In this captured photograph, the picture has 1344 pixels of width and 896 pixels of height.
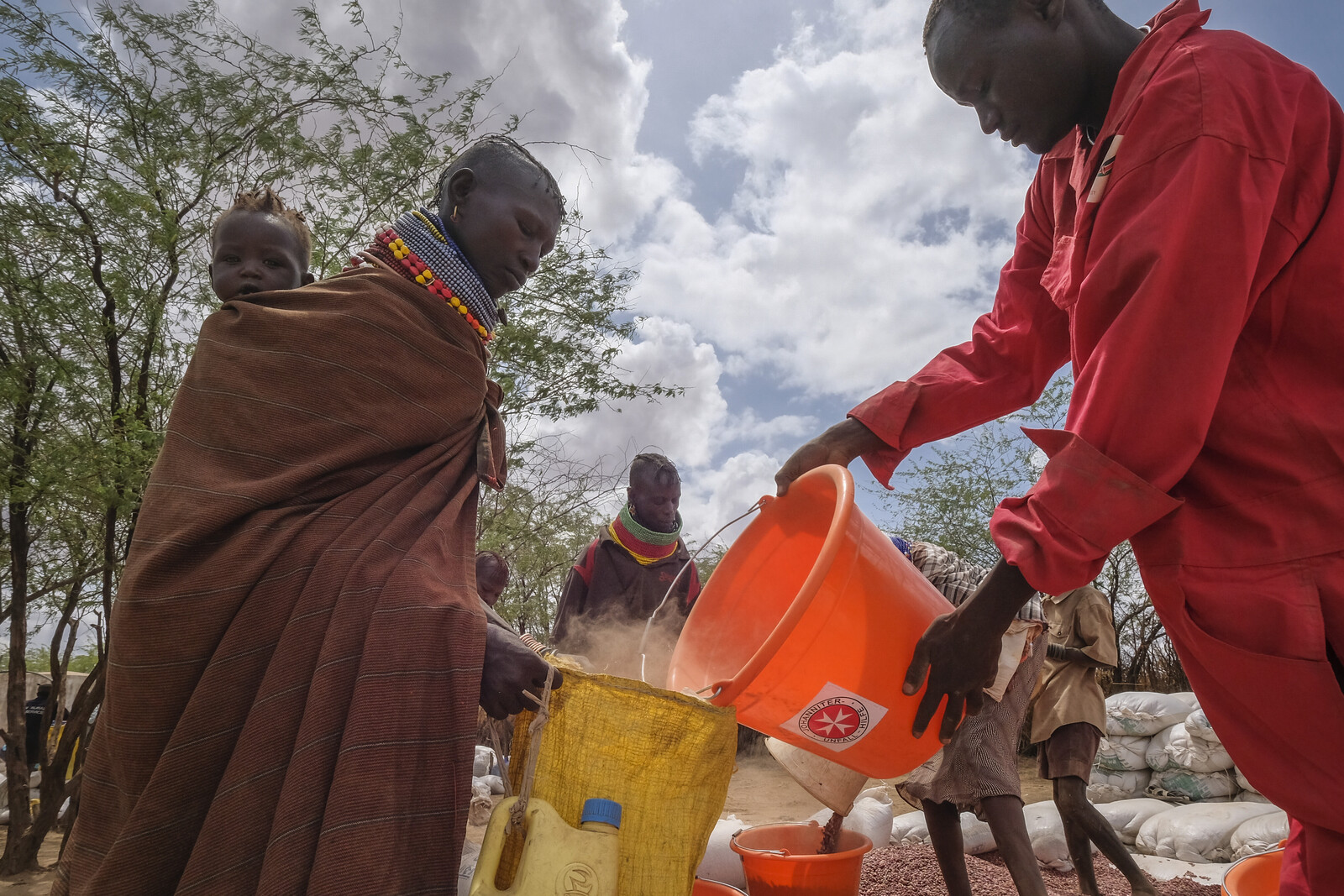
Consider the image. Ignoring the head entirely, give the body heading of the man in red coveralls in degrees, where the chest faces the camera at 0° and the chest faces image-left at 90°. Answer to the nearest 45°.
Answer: approximately 90°

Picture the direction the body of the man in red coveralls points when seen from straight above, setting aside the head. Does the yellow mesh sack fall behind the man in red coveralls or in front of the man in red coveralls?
in front

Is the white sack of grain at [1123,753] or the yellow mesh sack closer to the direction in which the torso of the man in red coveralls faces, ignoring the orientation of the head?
the yellow mesh sack

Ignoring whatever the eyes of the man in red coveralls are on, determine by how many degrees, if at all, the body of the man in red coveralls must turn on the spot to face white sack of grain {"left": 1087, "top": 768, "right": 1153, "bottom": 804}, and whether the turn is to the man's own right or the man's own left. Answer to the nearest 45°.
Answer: approximately 90° to the man's own right

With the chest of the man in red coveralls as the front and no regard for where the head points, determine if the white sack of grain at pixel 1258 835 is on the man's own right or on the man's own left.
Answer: on the man's own right

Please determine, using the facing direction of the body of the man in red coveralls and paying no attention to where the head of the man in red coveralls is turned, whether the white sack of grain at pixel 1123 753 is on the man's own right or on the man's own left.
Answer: on the man's own right

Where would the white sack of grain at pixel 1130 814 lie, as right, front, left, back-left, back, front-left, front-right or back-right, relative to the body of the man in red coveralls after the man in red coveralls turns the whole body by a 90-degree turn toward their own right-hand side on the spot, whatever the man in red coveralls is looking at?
front

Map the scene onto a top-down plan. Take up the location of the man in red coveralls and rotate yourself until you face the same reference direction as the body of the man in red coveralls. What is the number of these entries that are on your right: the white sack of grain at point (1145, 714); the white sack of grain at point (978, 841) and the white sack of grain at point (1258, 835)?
3

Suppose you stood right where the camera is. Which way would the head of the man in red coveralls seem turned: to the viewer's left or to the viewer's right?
to the viewer's left

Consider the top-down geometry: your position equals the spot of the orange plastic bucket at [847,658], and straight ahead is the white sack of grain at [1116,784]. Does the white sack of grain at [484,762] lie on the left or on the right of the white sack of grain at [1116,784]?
left

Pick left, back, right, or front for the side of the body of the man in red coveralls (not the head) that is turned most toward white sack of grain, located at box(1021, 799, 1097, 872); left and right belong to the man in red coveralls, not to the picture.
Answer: right

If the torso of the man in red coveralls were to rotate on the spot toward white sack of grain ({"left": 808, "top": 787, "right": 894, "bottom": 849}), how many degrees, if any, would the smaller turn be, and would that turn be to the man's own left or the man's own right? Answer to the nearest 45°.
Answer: approximately 90° to the man's own right
